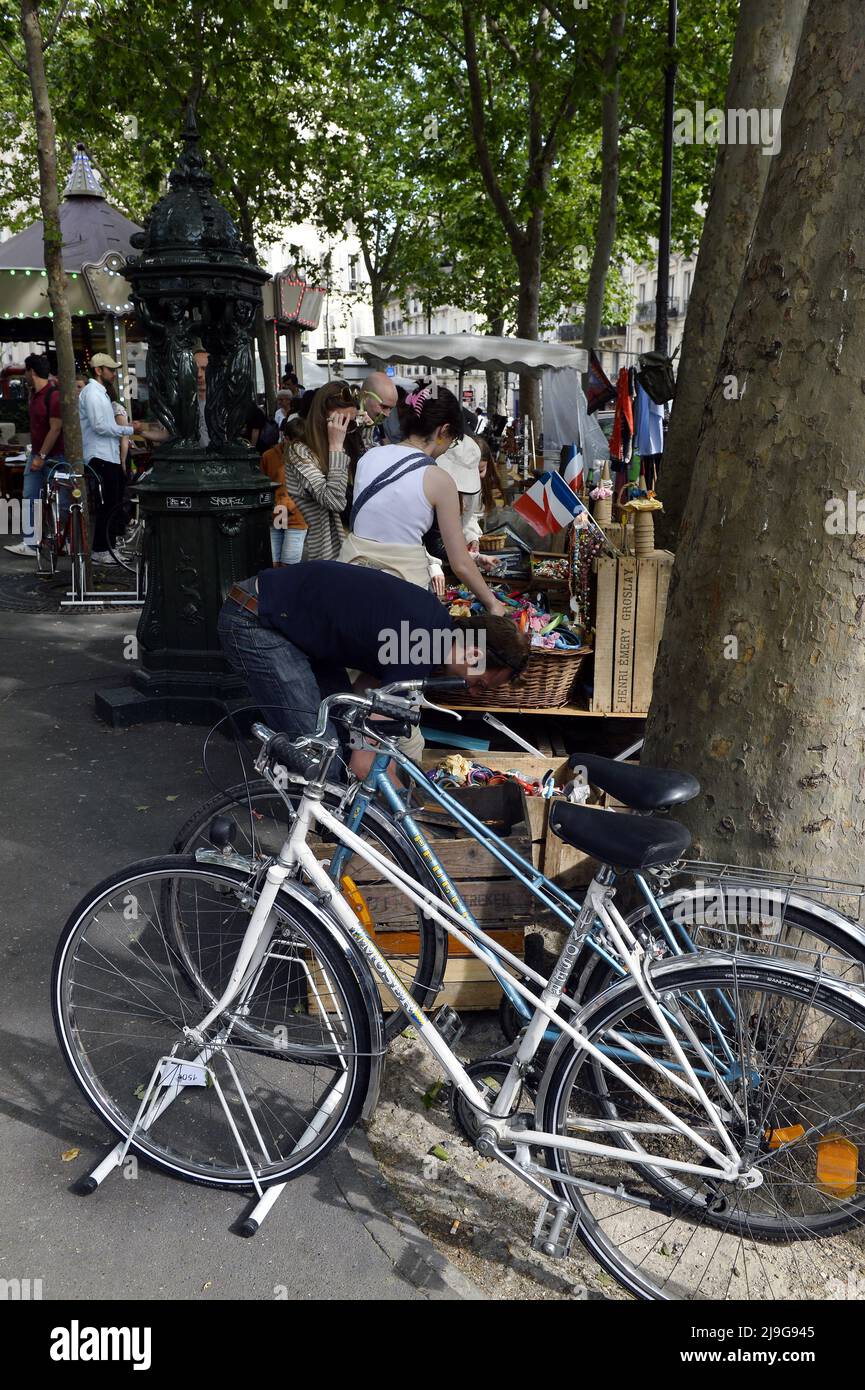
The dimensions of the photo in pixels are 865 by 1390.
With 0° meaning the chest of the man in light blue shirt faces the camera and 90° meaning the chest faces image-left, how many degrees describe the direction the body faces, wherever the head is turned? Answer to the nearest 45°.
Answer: approximately 270°

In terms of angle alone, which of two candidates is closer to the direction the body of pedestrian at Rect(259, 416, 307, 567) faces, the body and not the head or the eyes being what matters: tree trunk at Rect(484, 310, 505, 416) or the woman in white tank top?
the tree trunk

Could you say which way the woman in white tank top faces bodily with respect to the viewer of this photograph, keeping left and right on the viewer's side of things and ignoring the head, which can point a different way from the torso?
facing away from the viewer and to the right of the viewer

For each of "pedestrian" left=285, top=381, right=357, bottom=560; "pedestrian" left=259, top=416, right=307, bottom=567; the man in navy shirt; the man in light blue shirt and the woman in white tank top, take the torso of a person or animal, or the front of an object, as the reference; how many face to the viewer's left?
0

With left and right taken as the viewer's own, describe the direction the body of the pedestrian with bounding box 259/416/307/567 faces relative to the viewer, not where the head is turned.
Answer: facing away from the viewer

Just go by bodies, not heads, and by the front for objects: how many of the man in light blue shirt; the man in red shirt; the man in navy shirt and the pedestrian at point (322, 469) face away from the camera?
0

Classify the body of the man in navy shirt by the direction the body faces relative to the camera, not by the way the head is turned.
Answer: to the viewer's right

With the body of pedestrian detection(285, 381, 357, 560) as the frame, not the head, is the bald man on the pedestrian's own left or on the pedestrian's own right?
on the pedestrian's own left

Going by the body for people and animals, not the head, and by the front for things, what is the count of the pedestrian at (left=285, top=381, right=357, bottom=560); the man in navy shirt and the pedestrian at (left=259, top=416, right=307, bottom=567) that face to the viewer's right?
2

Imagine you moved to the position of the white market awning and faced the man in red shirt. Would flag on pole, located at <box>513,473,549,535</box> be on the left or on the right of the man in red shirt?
left
